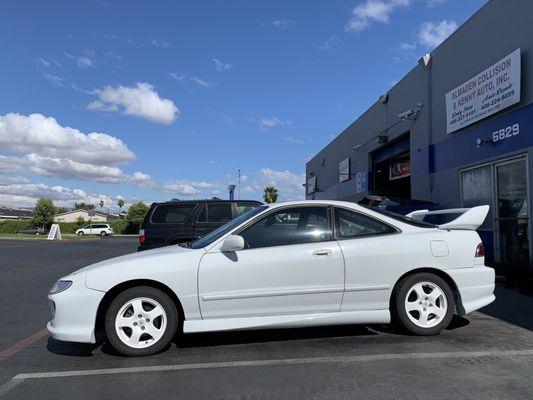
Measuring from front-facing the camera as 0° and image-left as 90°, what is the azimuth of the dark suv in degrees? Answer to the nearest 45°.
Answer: approximately 270°

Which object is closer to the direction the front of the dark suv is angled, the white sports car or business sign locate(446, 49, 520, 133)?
the business sign

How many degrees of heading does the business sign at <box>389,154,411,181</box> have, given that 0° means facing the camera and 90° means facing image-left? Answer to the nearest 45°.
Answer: approximately 45°

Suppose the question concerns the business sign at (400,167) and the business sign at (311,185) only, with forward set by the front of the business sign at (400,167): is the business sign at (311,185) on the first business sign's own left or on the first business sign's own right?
on the first business sign's own right

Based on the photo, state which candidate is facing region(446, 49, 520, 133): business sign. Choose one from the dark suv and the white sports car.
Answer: the dark suv

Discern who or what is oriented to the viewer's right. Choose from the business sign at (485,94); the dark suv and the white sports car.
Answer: the dark suv

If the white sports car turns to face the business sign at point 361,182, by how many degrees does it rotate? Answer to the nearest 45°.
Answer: approximately 90° to its right

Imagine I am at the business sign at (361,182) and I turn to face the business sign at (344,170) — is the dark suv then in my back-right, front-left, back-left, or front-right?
back-left

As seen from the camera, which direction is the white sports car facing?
to the viewer's left
